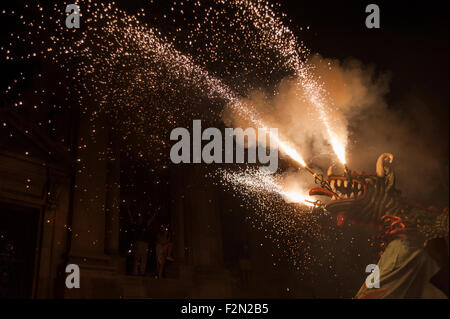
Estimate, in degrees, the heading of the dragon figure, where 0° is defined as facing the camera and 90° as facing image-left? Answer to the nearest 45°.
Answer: approximately 90°
